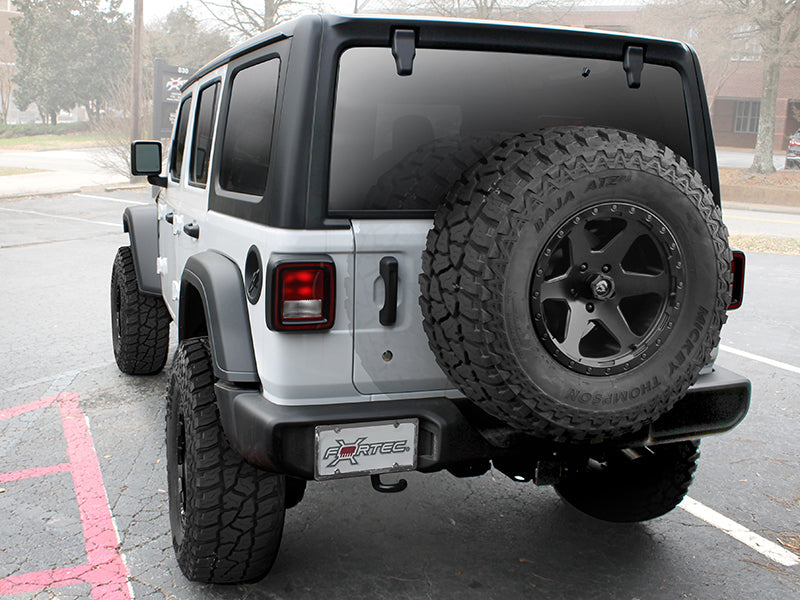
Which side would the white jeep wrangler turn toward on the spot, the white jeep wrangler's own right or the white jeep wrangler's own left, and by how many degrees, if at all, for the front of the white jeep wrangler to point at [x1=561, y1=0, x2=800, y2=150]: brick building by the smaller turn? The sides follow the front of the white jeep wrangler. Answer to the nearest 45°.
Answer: approximately 45° to the white jeep wrangler's own right

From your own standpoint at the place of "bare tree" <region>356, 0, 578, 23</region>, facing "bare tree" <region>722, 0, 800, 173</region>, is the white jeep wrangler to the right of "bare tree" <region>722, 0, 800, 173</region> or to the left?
right

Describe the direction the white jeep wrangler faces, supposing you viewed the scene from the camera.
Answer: facing away from the viewer and to the left of the viewer

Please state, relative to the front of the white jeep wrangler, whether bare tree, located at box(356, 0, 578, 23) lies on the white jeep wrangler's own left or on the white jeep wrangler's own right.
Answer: on the white jeep wrangler's own right

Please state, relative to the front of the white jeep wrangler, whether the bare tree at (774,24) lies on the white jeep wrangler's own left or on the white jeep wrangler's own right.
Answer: on the white jeep wrangler's own right
